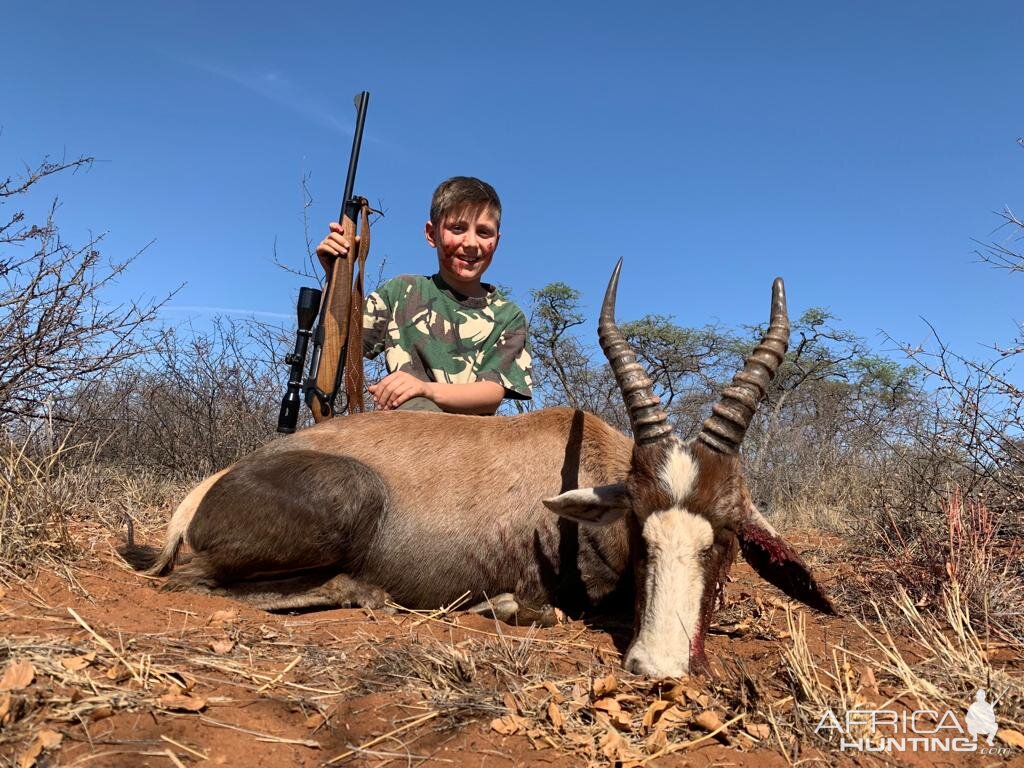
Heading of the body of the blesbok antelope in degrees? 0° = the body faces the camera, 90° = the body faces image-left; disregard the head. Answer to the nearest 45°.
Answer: approximately 270°

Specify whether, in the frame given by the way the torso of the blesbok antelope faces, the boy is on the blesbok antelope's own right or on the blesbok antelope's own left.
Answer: on the blesbok antelope's own left
